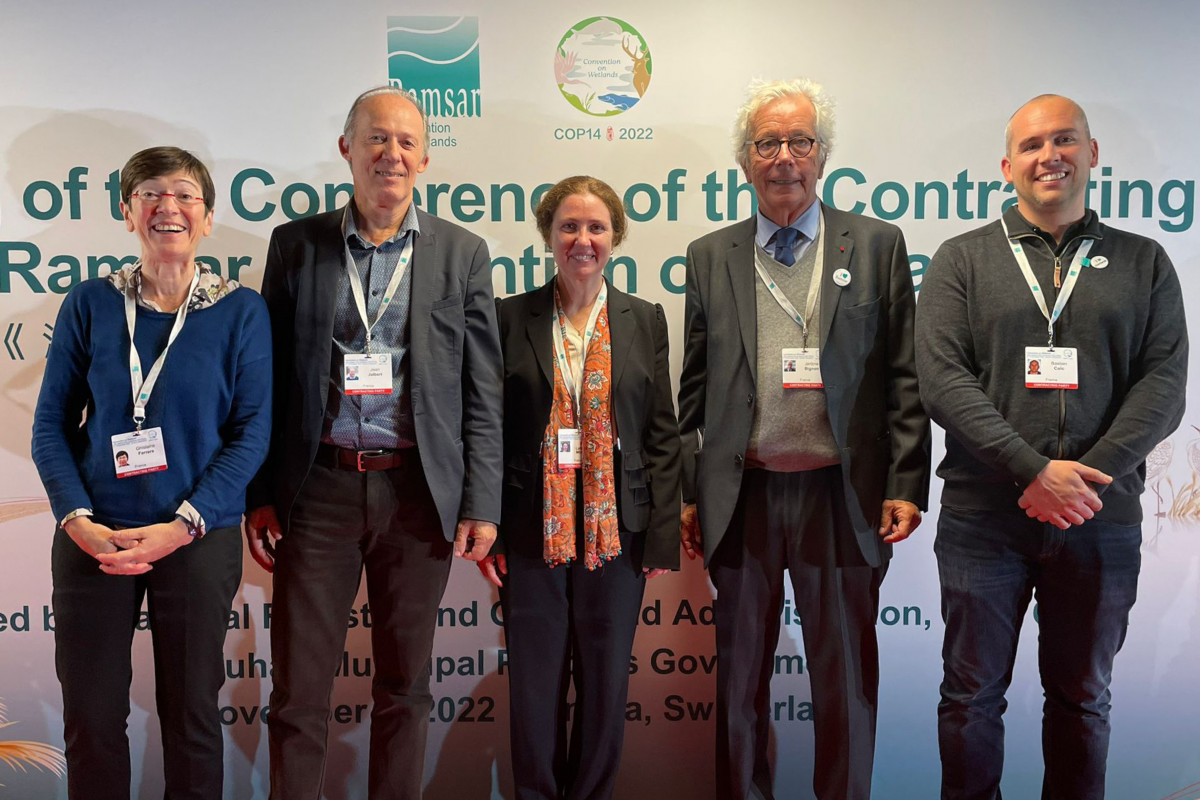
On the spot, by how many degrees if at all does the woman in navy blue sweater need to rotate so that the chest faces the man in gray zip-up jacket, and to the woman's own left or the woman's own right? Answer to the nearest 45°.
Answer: approximately 45° to the woman's own left

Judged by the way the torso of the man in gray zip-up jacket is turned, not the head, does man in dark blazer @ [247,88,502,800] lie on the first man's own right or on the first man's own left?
on the first man's own right

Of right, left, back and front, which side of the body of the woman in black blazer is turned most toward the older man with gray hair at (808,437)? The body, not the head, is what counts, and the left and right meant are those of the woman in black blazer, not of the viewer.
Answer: left

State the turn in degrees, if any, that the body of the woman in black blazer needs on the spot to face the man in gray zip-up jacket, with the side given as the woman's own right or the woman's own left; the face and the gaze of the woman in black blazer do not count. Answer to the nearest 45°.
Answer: approximately 90° to the woman's own left

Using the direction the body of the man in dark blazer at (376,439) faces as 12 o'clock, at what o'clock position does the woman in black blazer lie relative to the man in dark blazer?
The woman in black blazer is roughly at 9 o'clock from the man in dark blazer.

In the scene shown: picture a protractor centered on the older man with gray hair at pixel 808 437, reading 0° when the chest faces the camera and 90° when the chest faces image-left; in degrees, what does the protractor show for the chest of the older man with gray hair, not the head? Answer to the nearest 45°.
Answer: approximately 0°

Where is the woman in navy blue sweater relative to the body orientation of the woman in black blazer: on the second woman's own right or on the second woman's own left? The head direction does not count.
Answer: on the second woman's own right

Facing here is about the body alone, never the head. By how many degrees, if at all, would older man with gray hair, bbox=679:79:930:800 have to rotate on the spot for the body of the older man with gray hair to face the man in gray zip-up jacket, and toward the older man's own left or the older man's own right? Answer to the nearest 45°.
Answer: approximately 90° to the older man's own left
